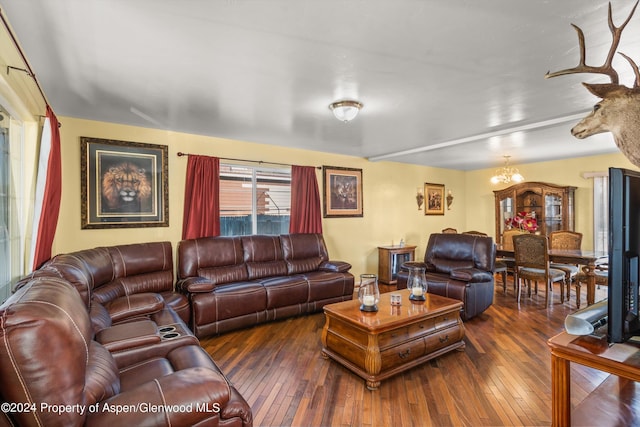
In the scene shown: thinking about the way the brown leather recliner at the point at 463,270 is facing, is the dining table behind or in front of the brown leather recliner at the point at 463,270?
behind

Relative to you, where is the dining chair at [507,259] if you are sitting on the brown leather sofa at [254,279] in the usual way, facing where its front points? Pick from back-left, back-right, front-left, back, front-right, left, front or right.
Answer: front-left

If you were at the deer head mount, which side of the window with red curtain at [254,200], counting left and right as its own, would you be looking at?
front

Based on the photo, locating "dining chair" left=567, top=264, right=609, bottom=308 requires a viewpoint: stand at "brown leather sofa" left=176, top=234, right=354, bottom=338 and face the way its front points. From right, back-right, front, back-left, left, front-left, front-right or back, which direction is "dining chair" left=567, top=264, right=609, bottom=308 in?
front-left

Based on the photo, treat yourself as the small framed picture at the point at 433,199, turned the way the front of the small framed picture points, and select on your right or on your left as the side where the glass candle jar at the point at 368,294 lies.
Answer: on your right

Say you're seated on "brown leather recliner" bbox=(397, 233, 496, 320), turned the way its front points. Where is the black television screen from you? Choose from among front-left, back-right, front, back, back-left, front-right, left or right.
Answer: front-left

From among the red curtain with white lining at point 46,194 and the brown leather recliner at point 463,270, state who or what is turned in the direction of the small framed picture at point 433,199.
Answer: the red curtain with white lining

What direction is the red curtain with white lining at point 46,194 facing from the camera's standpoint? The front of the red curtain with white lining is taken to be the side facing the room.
to the viewer's right

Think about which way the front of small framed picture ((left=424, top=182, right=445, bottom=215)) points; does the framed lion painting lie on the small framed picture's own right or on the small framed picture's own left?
on the small framed picture's own right

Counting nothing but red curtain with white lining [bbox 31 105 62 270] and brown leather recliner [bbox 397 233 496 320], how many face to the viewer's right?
1

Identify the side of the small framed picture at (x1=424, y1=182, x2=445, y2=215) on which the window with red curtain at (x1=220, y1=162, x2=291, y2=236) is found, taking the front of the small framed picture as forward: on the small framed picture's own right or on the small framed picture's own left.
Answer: on the small framed picture's own right

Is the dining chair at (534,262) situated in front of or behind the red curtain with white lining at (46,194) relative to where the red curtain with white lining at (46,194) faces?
in front

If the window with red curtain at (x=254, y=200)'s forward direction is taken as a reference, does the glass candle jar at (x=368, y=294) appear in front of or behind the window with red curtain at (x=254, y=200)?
in front

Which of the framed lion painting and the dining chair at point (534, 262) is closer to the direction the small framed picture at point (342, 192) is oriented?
the dining chair
